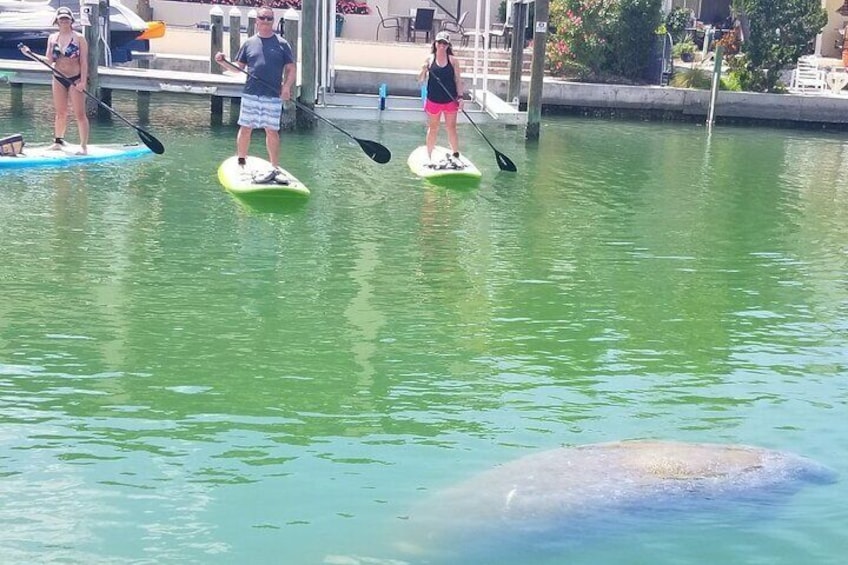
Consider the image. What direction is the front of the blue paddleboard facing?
to the viewer's right

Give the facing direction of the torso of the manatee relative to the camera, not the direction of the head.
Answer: to the viewer's right

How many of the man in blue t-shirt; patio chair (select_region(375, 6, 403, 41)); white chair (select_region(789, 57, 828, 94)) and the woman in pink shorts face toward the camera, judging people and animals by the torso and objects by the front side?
3

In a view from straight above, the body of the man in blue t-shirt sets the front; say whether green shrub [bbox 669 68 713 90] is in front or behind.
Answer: behind

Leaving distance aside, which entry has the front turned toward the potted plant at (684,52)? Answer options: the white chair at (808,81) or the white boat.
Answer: the white boat

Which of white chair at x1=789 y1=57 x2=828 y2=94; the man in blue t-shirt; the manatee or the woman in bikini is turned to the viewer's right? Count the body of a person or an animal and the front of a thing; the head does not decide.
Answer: the manatee

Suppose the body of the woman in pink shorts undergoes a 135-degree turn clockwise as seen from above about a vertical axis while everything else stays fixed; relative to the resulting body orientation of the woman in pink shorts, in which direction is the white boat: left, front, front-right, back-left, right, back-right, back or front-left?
front

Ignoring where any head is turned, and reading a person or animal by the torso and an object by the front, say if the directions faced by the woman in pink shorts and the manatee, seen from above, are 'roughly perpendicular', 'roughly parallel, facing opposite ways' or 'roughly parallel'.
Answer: roughly perpendicular

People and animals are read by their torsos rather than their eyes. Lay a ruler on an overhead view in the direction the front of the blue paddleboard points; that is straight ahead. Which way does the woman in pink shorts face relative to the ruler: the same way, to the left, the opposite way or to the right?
to the right

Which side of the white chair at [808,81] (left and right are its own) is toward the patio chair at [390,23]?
right

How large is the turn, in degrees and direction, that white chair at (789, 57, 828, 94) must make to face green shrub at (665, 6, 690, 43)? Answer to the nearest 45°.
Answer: approximately 90° to its right
